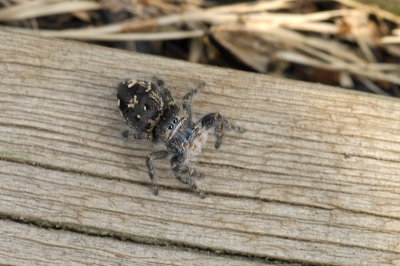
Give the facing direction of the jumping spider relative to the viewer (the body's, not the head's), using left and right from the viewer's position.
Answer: facing the viewer and to the right of the viewer
